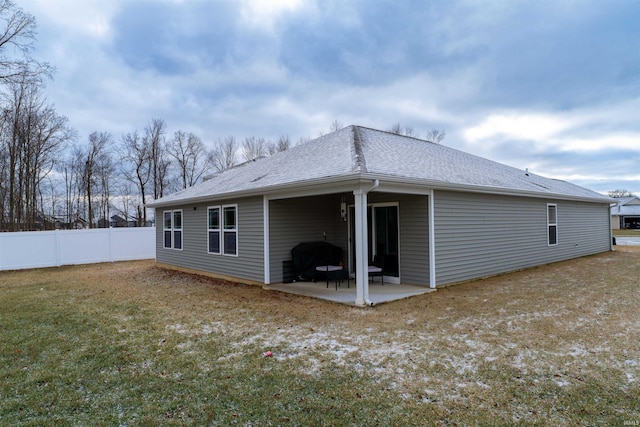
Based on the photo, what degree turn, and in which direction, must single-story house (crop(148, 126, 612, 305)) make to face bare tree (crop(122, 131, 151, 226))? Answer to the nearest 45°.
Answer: approximately 90° to its left

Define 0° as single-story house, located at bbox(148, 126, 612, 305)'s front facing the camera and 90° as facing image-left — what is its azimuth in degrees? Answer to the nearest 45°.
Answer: approximately 225°

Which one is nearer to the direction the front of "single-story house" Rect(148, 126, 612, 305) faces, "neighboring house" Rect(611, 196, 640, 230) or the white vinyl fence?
the neighboring house

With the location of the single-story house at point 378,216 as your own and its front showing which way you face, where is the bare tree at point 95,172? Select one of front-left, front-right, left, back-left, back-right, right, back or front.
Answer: left

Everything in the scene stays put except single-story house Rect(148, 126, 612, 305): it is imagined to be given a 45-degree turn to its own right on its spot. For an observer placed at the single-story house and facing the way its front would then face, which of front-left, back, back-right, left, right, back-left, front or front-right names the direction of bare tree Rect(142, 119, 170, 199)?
back-left

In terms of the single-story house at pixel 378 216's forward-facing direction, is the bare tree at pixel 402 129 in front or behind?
in front

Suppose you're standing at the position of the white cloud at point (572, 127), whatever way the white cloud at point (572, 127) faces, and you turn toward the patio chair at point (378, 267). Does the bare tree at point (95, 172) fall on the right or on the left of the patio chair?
right

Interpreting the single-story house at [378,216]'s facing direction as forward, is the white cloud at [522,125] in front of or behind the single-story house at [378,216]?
in front

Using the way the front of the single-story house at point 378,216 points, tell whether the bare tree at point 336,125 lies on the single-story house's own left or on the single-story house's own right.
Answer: on the single-story house's own left

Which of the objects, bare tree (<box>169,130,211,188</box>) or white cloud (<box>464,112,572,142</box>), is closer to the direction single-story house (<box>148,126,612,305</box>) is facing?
the white cloud

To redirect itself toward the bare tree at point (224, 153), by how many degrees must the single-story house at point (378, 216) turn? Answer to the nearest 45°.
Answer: approximately 90° to its left

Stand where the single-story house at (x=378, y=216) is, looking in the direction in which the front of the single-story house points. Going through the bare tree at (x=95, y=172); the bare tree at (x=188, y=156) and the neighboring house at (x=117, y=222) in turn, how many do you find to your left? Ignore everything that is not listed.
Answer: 3

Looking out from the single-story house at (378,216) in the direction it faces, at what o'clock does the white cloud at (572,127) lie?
The white cloud is roughly at 12 o'clock from the single-story house.

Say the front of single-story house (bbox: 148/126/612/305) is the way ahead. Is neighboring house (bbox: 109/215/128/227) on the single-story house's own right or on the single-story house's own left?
on the single-story house's own left
